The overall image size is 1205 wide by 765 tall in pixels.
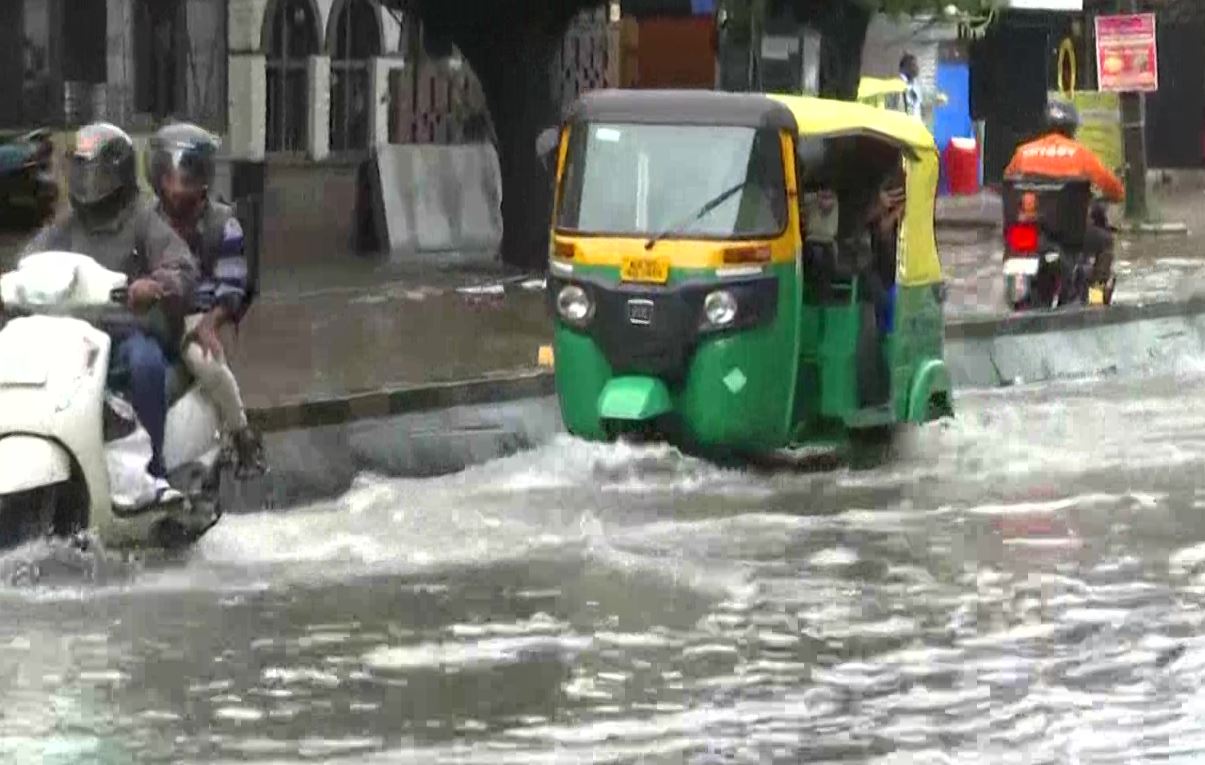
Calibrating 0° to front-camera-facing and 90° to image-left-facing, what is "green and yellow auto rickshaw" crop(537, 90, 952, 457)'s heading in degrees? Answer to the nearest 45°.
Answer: approximately 45°

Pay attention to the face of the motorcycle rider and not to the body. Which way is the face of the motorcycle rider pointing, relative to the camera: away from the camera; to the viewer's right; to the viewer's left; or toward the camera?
away from the camera

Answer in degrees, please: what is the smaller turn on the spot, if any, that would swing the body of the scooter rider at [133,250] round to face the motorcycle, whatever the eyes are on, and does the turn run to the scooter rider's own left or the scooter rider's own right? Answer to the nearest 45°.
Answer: approximately 180°

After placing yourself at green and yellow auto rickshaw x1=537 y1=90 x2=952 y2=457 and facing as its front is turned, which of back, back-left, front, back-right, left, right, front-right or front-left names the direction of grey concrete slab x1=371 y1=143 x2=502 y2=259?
back-right

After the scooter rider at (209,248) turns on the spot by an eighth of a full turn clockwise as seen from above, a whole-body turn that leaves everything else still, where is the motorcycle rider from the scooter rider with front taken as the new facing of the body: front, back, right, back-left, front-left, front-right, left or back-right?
back-right

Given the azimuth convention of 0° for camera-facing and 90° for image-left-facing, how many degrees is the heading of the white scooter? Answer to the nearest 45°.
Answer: approximately 45°

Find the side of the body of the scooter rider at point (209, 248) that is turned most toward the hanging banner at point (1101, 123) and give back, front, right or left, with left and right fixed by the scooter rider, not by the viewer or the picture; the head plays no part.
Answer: back

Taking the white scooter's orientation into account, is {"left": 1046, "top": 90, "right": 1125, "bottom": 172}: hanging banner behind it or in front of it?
behind

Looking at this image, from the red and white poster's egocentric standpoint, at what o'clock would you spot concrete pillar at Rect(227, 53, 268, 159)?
The concrete pillar is roughly at 2 o'clock from the red and white poster.

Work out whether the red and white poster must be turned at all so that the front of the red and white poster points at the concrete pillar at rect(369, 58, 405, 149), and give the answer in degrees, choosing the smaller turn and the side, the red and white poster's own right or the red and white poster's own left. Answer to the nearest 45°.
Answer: approximately 90° to the red and white poster's own right
